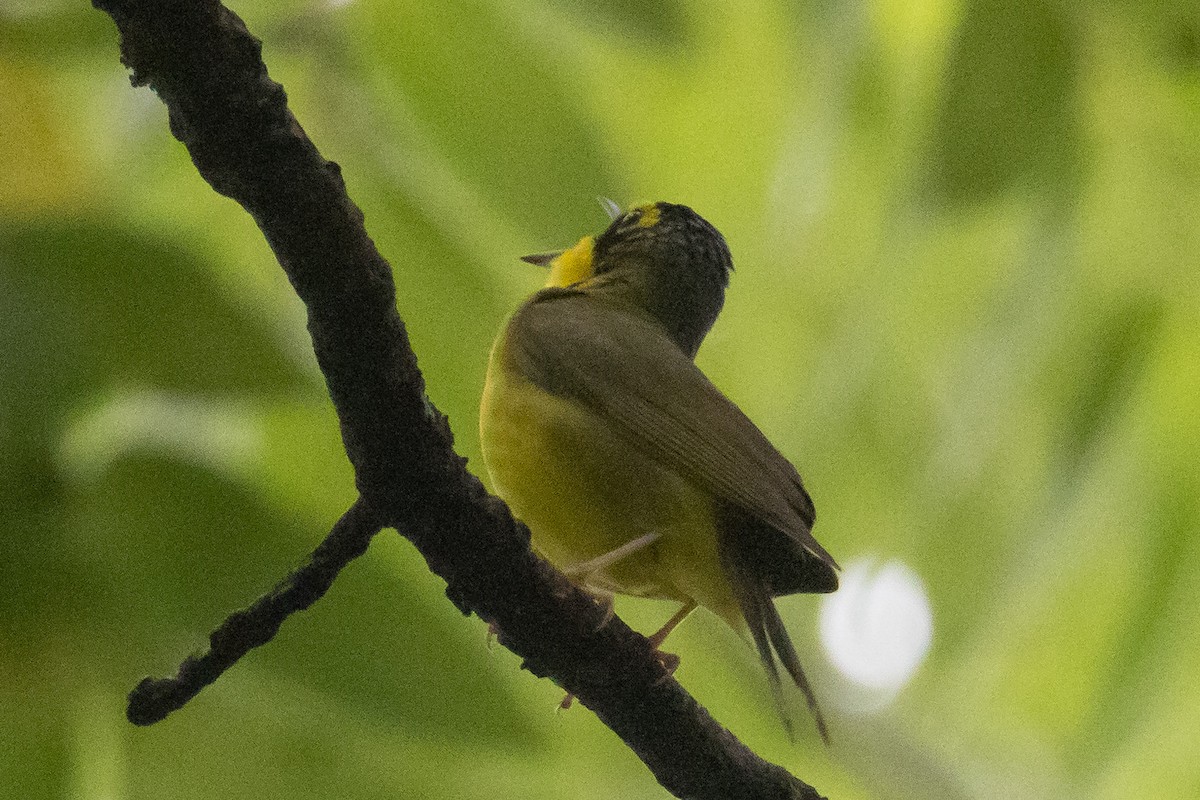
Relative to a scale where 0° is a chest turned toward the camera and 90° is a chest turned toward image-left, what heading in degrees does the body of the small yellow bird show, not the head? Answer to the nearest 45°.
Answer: approximately 90°
